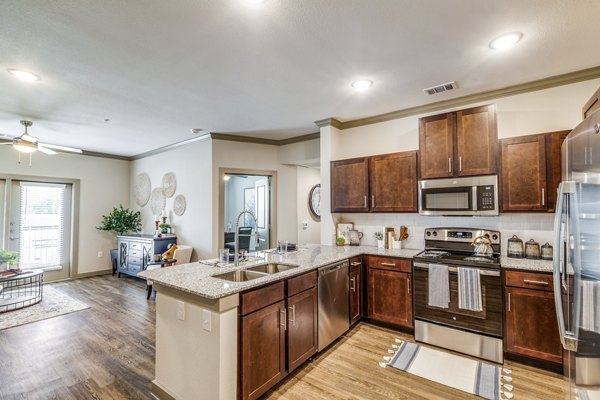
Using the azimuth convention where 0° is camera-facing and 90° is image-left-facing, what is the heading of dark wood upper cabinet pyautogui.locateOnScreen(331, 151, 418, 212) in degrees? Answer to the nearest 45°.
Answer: approximately 45°

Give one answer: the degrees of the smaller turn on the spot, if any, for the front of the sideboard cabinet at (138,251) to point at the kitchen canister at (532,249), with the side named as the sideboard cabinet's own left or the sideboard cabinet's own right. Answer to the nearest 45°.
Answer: approximately 90° to the sideboard cabinet's own left

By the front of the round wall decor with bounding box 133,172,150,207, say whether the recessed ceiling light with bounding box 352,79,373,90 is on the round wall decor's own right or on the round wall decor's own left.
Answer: on the round wall decor's own left

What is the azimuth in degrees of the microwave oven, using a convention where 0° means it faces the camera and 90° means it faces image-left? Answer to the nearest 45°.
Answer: approximately 0°

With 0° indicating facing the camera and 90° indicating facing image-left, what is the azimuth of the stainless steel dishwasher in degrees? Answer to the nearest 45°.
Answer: approximately 315°

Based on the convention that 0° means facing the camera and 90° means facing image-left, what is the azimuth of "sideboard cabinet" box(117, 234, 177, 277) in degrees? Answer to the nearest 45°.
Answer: approximately 45°
